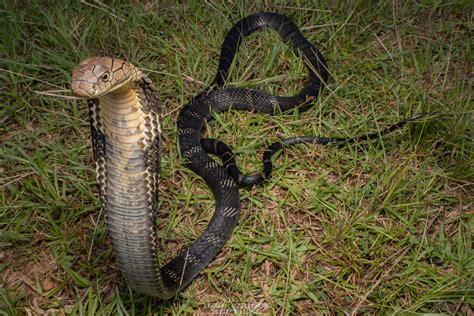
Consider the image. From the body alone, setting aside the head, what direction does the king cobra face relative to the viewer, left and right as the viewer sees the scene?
facing the viewer and to the left of the viewer
